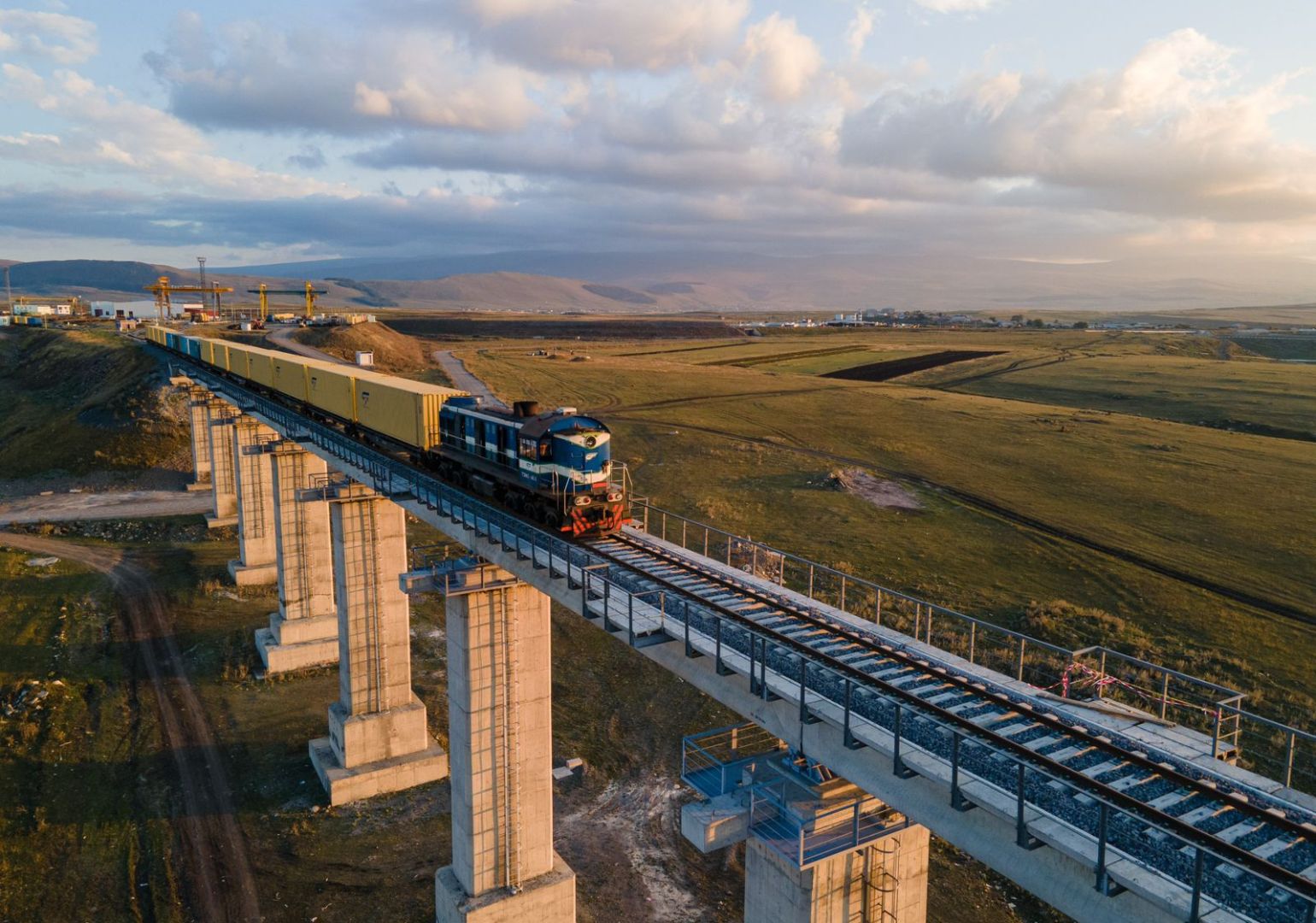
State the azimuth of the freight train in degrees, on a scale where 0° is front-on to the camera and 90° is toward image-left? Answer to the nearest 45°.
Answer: approximately 315°
